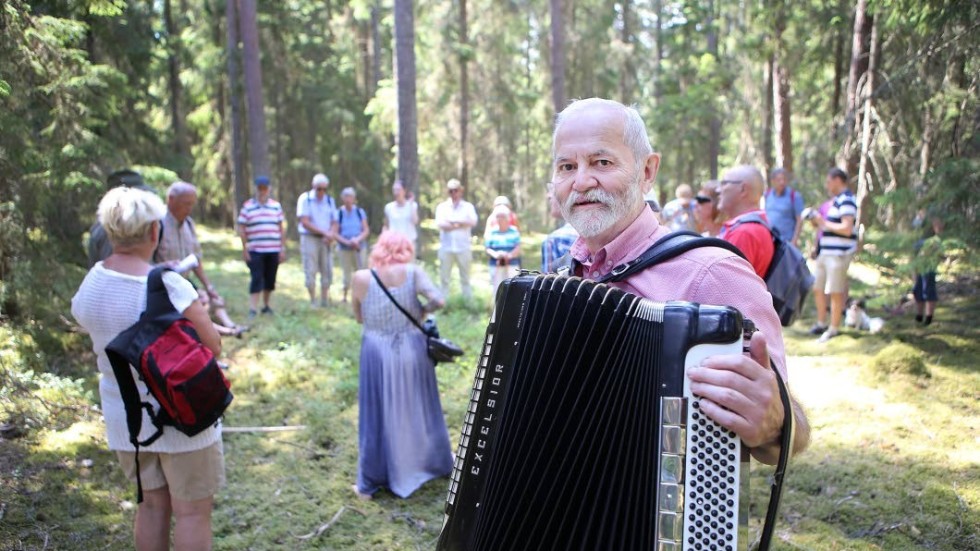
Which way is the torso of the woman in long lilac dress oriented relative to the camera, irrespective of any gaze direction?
away from the camera

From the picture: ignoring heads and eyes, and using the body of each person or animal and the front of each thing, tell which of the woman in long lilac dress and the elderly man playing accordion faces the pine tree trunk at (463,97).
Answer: the woman in long lilac dress

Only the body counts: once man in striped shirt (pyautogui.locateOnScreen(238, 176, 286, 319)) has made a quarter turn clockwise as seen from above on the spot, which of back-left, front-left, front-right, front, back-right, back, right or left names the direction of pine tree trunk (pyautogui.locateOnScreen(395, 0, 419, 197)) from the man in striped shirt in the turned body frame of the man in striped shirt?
back-right

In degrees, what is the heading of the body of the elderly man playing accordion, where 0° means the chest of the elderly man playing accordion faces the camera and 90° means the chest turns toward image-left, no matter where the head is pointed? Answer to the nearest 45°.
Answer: approximately 45°

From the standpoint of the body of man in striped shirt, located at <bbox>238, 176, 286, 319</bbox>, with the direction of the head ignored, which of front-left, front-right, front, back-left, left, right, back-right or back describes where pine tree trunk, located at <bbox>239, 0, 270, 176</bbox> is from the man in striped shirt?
back

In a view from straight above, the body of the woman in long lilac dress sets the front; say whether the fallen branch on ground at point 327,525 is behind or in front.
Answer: behind

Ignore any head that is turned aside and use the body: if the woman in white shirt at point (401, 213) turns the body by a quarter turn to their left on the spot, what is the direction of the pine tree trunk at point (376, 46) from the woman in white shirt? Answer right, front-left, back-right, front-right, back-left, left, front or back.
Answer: left
